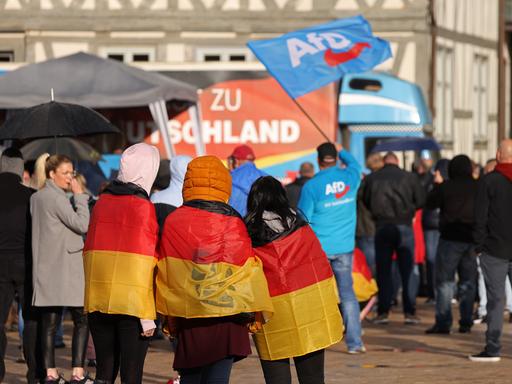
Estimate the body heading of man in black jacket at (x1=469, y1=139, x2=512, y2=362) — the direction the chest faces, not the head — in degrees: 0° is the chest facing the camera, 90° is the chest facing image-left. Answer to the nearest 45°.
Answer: approximately 135°

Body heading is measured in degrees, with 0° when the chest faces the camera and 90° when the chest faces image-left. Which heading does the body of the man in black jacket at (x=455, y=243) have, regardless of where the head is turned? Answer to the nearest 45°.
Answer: approximately 135°

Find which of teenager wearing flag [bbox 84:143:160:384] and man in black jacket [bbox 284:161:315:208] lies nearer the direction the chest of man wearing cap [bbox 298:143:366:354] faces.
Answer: the man in black jacket

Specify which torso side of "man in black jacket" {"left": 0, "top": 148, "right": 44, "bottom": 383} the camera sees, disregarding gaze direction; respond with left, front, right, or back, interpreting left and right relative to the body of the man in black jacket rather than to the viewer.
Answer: back

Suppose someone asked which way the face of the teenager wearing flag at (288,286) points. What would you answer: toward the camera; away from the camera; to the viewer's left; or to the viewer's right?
away from the camera

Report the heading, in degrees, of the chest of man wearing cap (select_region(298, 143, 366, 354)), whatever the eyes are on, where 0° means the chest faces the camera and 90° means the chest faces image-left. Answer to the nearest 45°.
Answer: approximately 180°

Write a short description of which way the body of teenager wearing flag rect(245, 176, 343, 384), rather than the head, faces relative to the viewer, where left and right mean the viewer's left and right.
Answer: facing away from the viewer and to the left of the viewer

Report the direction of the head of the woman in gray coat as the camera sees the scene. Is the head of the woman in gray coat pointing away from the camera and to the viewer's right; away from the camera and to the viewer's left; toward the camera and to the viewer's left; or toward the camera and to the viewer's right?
toward the camera and to the viewer's right

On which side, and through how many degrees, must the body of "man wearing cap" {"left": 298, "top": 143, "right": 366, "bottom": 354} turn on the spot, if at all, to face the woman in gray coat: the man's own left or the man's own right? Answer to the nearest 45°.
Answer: approximately 135° to the man's own left

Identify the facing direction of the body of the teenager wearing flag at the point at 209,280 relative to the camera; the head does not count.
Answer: away from the camera
